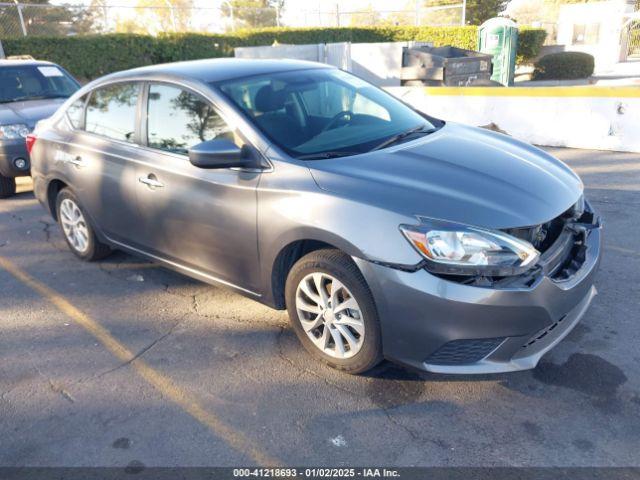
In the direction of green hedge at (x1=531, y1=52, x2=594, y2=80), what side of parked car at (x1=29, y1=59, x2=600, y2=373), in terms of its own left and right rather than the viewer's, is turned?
left

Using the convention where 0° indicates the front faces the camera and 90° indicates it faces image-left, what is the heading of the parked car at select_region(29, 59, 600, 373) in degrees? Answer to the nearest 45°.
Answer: approximately 315°

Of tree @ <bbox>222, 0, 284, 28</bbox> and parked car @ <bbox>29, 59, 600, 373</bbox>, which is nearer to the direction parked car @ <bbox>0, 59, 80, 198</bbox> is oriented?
the parked car

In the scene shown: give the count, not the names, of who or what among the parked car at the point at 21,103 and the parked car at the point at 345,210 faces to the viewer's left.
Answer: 0

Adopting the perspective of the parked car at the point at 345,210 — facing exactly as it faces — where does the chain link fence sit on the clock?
The chain link fence is roughly at 7 o'clock from the parked car.

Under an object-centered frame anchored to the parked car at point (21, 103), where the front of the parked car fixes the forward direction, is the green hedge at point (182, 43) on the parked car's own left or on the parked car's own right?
on the parked car's own left

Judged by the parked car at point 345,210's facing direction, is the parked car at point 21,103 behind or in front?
behind

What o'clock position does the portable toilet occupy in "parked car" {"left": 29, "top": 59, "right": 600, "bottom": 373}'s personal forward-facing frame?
The portable toilet is roughly at 8 o'clock from the parked car.

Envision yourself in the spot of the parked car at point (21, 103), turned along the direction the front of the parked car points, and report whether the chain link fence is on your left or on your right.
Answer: on your left

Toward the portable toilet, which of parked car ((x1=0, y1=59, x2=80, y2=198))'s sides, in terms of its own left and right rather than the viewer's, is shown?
left
